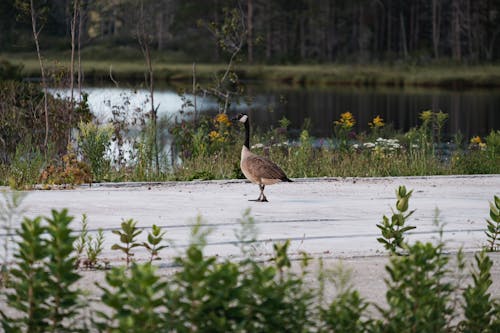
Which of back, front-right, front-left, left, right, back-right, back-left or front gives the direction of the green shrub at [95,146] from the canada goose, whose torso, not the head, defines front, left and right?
front-right

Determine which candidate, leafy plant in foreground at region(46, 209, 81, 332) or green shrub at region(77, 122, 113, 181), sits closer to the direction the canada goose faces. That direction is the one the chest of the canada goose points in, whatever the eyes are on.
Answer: the green shrub

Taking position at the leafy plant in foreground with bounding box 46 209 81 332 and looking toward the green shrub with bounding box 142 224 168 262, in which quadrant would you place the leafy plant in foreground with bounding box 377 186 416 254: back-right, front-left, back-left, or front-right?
front-right

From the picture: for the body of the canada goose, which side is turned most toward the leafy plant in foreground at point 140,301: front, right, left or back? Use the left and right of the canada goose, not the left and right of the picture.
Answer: left

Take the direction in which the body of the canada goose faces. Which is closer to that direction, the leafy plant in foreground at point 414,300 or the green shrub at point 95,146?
the green shrub

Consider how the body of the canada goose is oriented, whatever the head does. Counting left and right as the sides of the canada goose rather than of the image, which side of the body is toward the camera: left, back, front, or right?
left

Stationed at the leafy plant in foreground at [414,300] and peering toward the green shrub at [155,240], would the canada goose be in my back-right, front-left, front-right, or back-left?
front-right
